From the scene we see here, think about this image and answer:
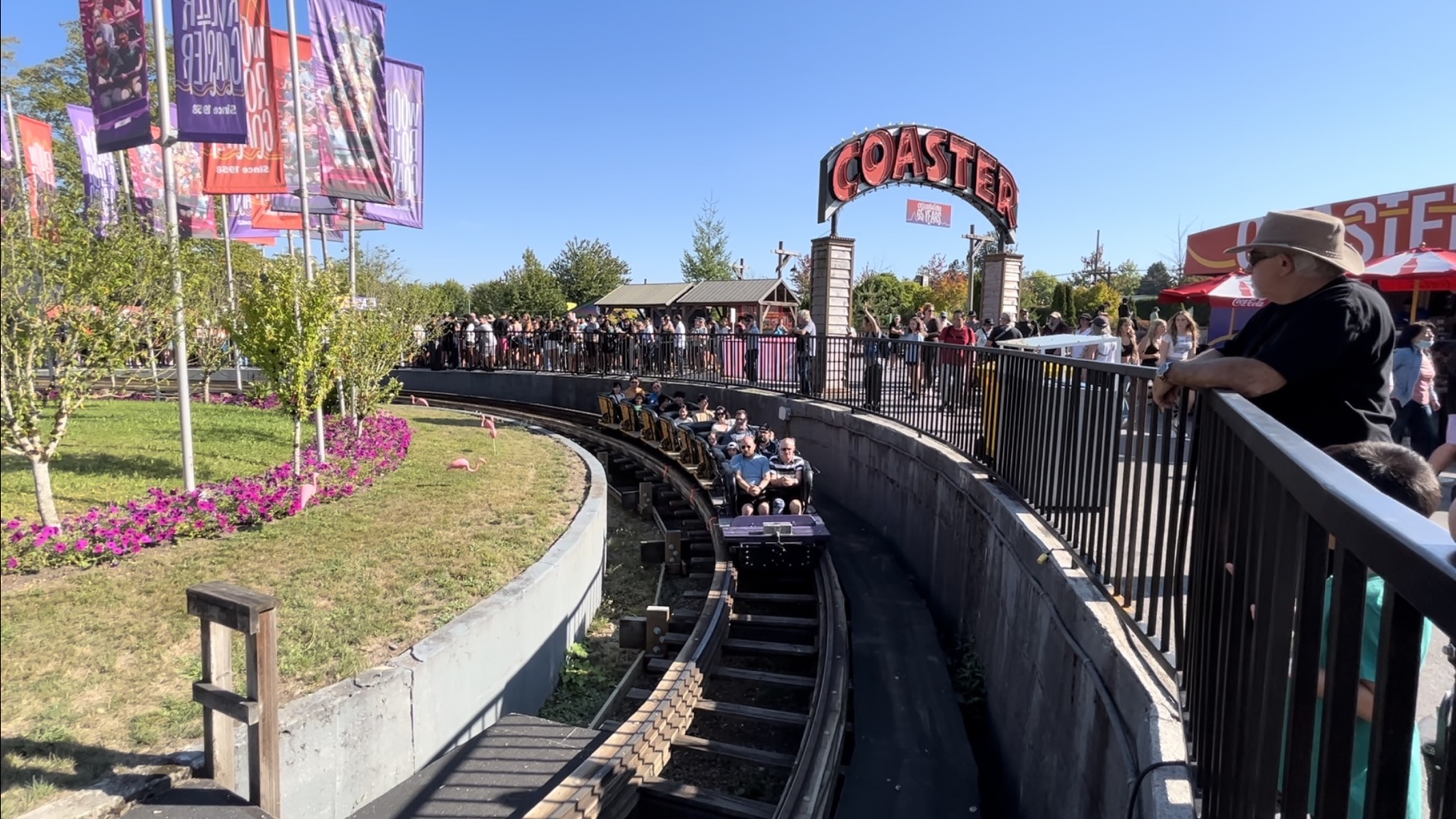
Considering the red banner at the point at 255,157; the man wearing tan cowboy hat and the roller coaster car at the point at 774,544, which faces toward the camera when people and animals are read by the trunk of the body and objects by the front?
the roller coaster car

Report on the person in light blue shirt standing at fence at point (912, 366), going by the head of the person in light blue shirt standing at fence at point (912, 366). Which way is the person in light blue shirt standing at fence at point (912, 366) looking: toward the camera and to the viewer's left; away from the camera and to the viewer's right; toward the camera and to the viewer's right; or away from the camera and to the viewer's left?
toward the camera and to the viewer's left

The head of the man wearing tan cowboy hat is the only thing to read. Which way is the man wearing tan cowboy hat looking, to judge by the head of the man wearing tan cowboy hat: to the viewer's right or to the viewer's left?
to the viewer's left

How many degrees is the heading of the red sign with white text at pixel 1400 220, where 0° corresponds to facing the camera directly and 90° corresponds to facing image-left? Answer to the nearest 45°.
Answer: approximately 45°

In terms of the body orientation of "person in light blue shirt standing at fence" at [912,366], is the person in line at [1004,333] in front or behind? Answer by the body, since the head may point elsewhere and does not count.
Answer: behind

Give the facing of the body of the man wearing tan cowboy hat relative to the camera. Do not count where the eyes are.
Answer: to the viewer's left

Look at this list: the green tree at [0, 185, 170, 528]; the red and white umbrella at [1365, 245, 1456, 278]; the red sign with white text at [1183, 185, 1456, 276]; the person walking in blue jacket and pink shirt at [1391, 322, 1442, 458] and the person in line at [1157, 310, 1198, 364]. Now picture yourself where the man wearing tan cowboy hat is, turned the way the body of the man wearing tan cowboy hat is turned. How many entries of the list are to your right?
4

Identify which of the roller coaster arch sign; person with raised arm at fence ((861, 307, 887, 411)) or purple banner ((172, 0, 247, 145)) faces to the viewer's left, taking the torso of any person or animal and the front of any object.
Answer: the person with raised arm at fence

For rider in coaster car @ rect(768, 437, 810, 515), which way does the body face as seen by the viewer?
toward the camera

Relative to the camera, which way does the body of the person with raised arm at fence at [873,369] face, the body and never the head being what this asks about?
to the viewer's left

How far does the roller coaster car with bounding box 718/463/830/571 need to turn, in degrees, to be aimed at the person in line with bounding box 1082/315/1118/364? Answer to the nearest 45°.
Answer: approximately 135° to its left
